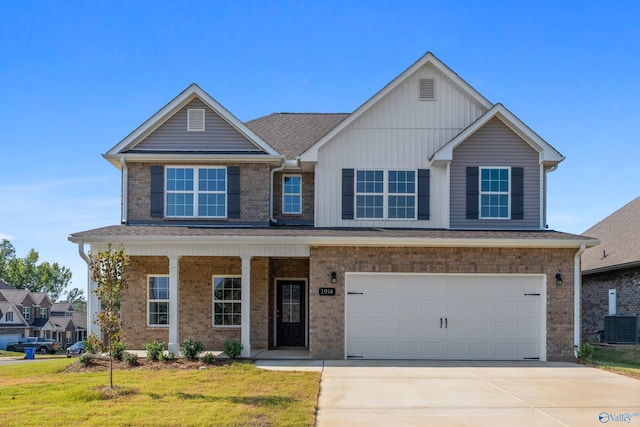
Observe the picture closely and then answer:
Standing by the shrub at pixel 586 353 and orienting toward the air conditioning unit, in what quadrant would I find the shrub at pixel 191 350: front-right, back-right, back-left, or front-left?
back-left

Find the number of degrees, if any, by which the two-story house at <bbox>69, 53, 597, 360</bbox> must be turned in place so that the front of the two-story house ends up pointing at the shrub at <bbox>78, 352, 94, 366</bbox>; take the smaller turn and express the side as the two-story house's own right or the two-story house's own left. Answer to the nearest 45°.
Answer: approximately 45° to the two-story house's own right

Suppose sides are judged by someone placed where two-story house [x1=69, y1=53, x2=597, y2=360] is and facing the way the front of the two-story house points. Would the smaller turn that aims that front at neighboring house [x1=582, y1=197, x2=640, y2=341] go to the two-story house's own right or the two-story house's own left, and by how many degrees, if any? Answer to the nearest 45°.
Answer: approximately 135° to the two-story house's own left

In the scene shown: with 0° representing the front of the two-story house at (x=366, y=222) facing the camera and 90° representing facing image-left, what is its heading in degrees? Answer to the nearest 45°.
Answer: approximately 0°

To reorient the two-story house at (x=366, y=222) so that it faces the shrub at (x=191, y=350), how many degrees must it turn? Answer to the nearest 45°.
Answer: approximately 45° to its right

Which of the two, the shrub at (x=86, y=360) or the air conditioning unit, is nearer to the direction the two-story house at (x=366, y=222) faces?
the shrub

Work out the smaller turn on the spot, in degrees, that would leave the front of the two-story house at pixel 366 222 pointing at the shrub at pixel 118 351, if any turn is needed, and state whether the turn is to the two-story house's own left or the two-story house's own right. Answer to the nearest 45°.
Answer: approximately 45° to the two-story house's own right
